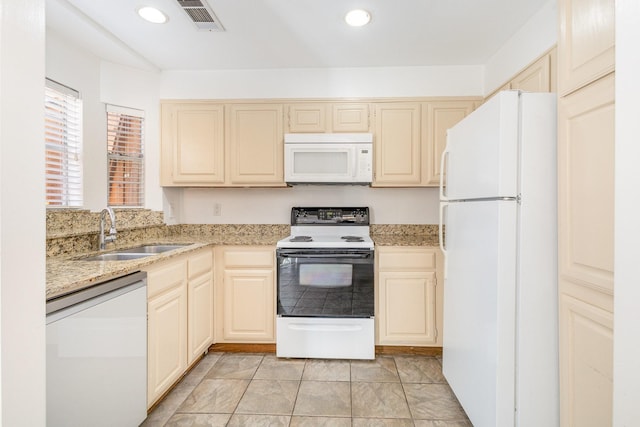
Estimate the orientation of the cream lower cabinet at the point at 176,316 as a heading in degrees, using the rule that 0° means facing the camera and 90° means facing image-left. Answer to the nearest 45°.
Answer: approximately 315°

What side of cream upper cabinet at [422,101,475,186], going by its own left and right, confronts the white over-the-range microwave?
right

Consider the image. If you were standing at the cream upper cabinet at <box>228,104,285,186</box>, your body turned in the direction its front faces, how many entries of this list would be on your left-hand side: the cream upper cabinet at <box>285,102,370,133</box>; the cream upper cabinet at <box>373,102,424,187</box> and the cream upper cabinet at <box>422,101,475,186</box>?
3

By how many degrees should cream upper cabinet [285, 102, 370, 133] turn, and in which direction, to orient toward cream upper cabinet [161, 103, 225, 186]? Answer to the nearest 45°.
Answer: approximately 90° to its right

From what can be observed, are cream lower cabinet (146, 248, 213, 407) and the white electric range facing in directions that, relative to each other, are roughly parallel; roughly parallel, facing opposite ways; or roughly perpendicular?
roughly perpendicular

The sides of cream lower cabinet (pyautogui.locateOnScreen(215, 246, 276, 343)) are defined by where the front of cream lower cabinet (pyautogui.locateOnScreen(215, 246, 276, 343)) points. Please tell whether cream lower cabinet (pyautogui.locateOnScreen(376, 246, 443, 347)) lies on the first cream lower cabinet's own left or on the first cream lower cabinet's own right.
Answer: on the first cream lower cabinet's own left
